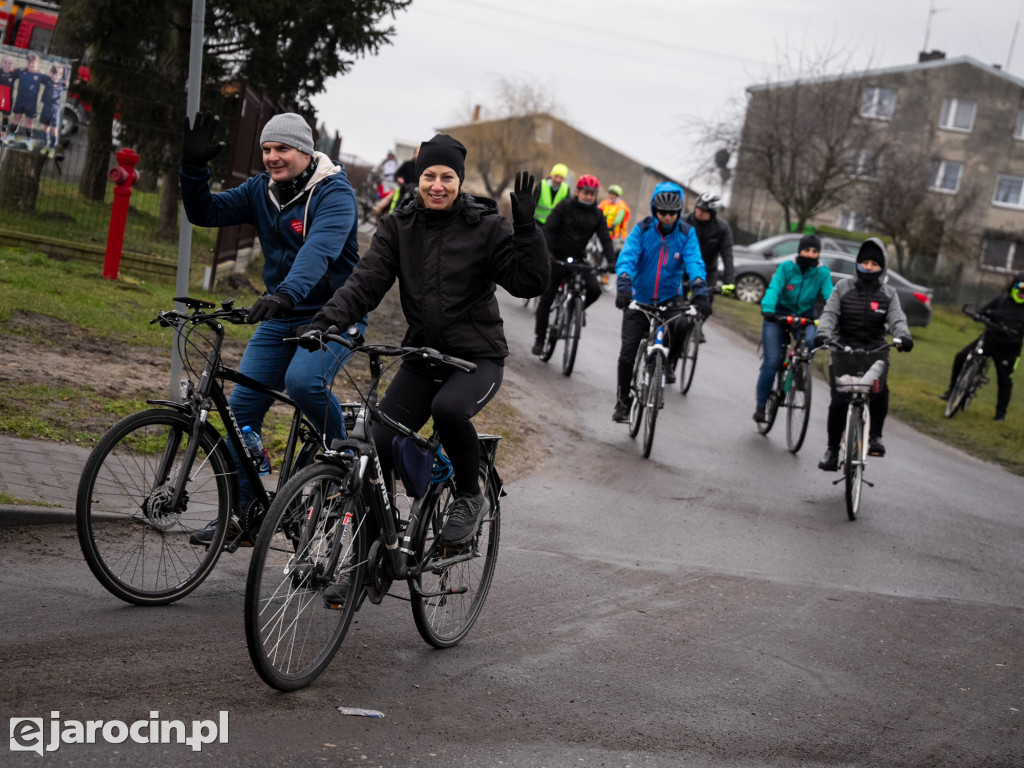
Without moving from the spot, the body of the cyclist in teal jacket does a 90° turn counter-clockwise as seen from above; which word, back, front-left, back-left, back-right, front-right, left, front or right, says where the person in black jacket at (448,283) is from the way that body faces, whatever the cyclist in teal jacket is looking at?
right

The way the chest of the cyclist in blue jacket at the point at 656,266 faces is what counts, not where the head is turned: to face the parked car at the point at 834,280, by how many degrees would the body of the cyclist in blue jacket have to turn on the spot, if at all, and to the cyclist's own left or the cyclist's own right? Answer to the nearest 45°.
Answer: approximately 180°

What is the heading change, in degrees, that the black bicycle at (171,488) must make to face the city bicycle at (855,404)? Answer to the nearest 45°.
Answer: approximately 180°

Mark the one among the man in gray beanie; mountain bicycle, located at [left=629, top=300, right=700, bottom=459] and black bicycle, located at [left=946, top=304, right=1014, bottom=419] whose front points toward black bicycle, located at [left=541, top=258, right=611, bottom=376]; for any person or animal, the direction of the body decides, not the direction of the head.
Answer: black bicycle, located at [left=946, top=304, right=1014, bottom=419]

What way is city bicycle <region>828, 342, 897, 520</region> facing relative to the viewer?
toward the camera

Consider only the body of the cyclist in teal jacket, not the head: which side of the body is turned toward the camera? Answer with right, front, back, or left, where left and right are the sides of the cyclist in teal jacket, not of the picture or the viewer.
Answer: front

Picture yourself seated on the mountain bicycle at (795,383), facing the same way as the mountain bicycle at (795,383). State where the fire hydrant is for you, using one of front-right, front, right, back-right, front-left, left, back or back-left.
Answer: right

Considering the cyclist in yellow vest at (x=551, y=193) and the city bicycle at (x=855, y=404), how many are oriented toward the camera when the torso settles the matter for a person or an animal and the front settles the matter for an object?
2

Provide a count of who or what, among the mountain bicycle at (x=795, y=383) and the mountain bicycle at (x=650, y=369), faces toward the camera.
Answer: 2

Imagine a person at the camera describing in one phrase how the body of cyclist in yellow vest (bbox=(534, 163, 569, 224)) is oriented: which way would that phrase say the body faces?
toward the camera

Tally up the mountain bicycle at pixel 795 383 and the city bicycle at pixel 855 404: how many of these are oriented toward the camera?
2

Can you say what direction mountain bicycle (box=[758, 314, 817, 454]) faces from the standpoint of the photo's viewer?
facing the viewer

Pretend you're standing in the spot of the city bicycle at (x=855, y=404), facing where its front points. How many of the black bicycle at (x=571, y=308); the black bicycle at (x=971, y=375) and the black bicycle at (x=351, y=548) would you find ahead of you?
1

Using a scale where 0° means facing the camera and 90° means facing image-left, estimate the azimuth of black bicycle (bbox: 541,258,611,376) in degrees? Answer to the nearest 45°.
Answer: approximately 0°
